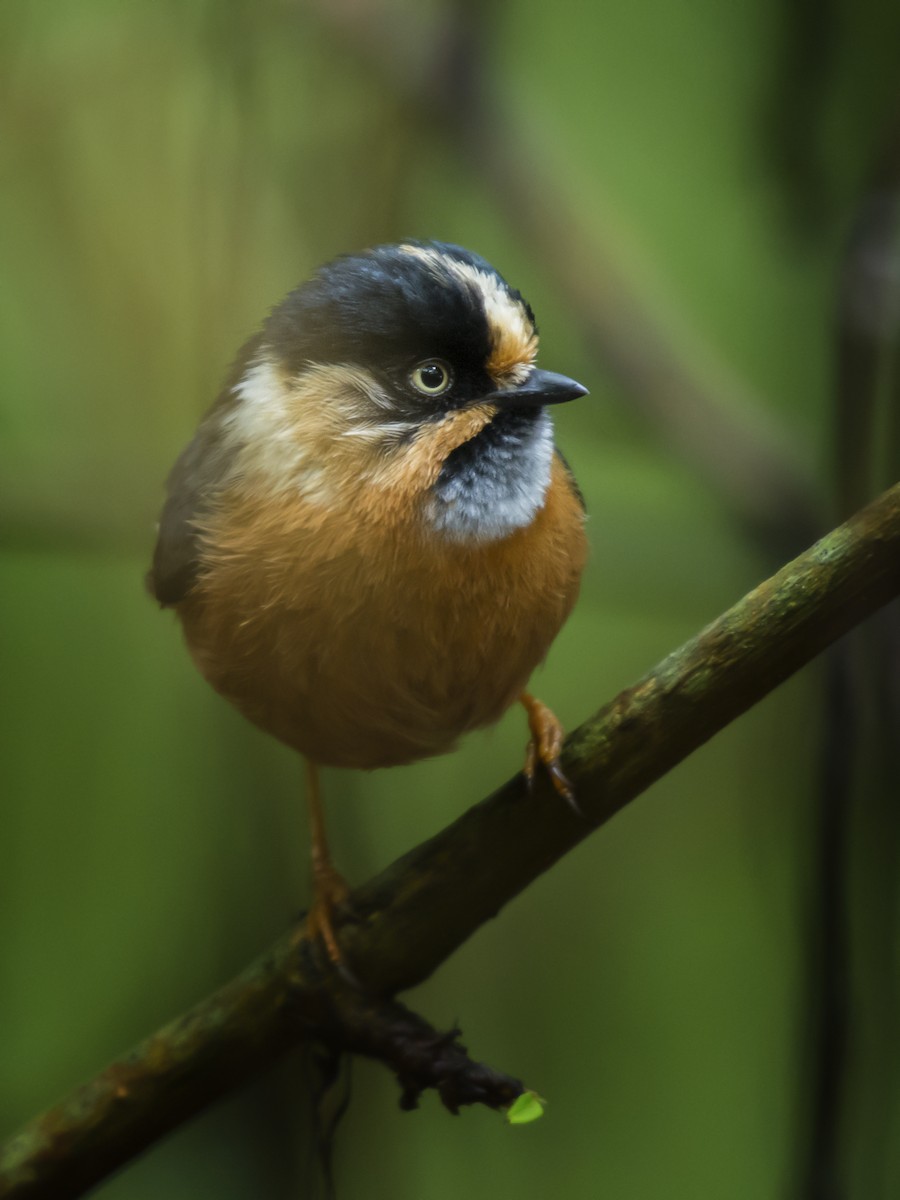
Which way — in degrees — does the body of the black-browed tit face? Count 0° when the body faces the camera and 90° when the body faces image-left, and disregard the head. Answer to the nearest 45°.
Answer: approximately 315°
